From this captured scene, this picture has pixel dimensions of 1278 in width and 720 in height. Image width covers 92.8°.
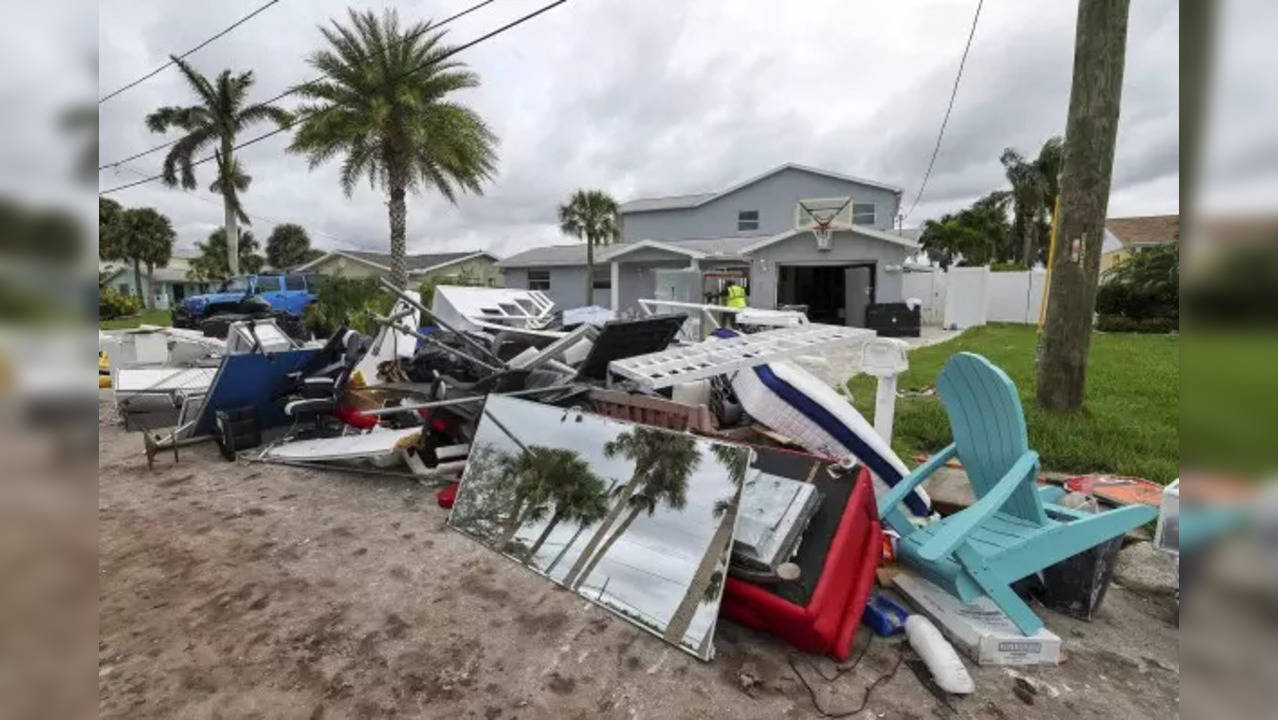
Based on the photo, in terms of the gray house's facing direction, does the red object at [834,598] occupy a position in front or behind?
in front

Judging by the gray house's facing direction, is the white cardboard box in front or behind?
in front

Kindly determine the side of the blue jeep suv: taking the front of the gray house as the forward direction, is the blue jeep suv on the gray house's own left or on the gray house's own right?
on the gray house's own right

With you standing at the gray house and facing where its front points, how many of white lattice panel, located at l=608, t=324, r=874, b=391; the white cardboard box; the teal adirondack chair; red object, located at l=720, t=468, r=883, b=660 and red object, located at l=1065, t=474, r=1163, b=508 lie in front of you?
5

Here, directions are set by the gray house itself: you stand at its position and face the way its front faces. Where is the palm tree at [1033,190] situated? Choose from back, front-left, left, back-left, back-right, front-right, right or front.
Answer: back-left

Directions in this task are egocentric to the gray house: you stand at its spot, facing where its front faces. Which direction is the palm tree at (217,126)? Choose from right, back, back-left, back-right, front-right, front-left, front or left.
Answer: right

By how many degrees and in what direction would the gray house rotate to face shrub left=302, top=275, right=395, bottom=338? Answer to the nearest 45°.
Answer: approximately 45° to its right

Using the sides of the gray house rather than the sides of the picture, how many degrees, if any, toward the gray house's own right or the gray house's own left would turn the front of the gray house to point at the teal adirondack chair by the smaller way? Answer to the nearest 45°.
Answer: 0° — it already faces it

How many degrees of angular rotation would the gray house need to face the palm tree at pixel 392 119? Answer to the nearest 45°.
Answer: approximately 45° to its right

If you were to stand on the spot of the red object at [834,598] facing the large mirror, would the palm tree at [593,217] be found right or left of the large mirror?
right

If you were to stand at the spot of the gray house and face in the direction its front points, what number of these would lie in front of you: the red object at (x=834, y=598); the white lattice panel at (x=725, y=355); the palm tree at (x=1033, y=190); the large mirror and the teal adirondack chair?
4

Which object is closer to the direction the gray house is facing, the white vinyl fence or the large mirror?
the large mirror

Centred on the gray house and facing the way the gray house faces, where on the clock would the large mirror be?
The large mirror is roughly at 12 o'clock from the gray house.

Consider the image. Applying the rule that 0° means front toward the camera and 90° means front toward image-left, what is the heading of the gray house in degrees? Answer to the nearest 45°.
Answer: approximately 0°
